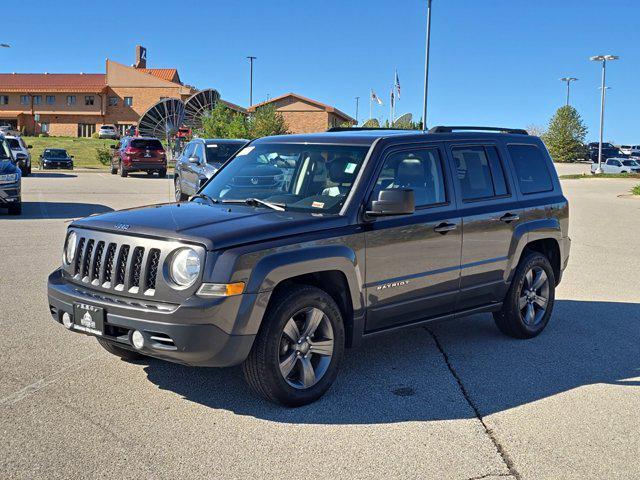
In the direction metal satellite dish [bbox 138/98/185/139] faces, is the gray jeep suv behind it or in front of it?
behind

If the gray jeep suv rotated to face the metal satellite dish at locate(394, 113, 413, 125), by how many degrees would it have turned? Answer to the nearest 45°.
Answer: approximately 135° to its right

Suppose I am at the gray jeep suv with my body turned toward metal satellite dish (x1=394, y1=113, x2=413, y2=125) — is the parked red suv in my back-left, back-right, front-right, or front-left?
front-left

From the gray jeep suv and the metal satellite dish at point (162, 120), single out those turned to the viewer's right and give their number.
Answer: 0

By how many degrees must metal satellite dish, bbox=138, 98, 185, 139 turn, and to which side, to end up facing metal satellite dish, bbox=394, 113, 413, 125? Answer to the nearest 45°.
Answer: approximately 180°

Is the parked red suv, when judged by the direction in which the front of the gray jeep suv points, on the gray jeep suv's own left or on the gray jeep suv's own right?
on the gray jeep suv's own right

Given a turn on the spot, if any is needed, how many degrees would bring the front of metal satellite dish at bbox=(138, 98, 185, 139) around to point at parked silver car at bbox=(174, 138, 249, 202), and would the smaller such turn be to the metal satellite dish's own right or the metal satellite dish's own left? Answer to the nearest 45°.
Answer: approximately 135° to the metal satellite dish's own left

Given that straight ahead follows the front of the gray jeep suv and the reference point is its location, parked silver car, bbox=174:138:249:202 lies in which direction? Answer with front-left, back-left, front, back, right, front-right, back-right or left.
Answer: back-right

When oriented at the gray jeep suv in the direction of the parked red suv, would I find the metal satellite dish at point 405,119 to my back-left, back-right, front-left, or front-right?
front-right

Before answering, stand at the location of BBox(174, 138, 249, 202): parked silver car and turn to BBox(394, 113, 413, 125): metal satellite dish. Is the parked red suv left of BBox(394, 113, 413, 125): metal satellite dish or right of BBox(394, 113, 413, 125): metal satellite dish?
left

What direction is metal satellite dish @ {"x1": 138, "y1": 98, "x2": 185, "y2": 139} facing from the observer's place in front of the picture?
facing away from the viewer and to the left of the viewer

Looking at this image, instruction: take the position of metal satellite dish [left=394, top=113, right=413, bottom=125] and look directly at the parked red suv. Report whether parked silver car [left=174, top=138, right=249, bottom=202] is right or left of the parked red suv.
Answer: left

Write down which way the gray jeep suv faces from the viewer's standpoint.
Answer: facing the viewer and to the left of the viewer

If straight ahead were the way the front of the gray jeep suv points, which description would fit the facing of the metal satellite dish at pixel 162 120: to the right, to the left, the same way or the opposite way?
to the right
